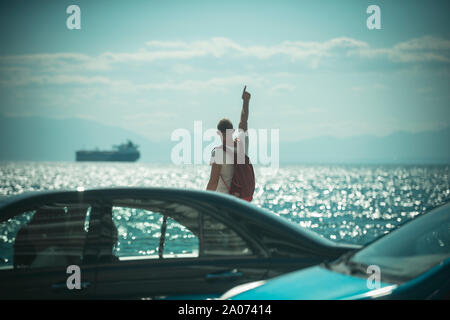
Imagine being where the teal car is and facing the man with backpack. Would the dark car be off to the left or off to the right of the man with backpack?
left

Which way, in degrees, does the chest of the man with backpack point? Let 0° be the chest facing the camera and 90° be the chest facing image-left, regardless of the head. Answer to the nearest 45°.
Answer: approximately 135°

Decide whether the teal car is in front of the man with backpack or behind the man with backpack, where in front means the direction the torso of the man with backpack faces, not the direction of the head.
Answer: behind

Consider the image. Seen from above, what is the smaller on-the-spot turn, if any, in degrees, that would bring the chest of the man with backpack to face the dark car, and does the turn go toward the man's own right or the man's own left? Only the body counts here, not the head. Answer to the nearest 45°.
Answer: approximately 135° to the man's own left
